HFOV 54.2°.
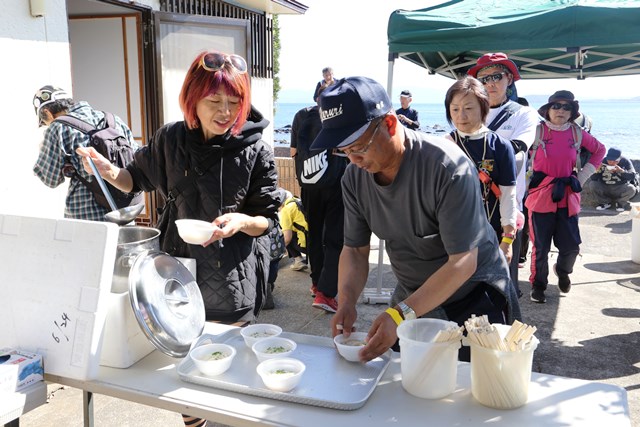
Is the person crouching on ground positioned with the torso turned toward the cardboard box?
yes

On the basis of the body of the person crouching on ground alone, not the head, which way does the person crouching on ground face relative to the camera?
toward the camera

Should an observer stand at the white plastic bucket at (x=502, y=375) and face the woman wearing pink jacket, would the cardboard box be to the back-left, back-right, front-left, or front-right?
back-left

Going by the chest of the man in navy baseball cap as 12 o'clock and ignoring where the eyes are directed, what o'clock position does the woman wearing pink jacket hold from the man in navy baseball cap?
The woman wearing pink jacket is roughly at 5 o'clock from the man in navy baseball cap.

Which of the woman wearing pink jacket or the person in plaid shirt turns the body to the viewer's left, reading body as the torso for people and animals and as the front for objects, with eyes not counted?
the person in plaid shirt

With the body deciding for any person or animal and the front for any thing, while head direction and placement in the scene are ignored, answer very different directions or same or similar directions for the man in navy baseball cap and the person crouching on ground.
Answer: same or similar directions

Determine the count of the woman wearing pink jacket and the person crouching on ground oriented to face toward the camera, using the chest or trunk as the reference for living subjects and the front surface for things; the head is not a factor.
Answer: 2

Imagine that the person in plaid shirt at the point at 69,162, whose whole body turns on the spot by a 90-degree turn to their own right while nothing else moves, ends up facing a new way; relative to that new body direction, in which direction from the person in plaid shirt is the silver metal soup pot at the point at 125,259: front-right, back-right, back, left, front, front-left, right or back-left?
back

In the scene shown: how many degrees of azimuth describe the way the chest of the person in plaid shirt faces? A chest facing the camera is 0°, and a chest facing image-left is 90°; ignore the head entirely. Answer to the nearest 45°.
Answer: approximately 90°

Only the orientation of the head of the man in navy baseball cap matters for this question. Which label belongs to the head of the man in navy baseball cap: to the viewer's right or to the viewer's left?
to the viewer's left

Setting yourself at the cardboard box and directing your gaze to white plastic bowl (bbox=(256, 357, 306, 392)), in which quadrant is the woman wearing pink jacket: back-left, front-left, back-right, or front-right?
front-left

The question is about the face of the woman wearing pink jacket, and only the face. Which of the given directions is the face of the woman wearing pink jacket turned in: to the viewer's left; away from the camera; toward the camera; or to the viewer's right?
toward the camera
